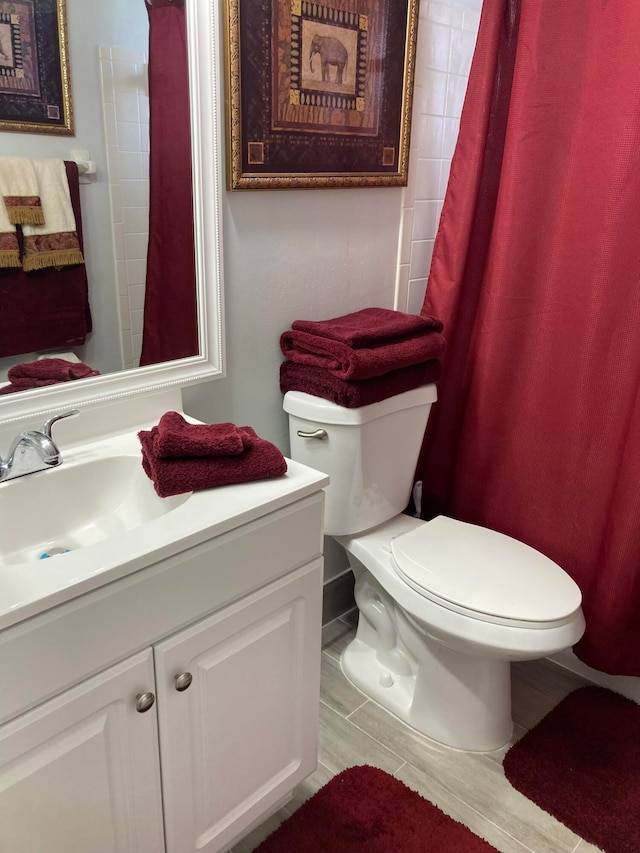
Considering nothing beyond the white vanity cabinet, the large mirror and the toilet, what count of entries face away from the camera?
0

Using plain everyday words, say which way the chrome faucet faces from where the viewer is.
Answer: facing the viewer and to the right of the viewer

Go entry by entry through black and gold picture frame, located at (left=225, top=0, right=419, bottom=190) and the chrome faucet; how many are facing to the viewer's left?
0

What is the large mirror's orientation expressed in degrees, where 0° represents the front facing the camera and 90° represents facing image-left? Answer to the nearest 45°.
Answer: approximately 315°

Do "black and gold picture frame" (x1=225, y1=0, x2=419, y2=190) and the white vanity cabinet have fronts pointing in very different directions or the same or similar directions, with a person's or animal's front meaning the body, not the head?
same or similar directions

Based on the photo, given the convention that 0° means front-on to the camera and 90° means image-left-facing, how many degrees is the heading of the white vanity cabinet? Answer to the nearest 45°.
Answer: approximately 315°

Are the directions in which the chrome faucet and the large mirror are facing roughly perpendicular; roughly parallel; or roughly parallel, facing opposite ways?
roughly parallel

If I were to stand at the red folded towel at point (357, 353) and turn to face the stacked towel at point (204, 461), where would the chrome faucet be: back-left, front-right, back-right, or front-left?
front-right
